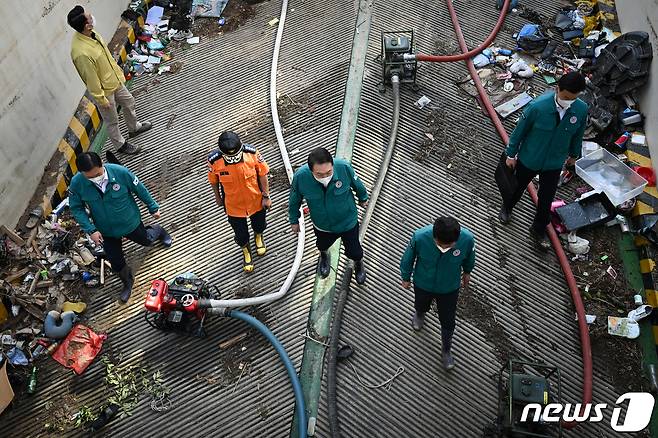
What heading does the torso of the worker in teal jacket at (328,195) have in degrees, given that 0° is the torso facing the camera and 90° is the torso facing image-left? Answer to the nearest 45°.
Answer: approximately 0°

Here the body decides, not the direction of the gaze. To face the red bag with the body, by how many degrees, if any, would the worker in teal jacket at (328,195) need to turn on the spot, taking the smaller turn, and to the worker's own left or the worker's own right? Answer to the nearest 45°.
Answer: approximately 90° to the worker's own right

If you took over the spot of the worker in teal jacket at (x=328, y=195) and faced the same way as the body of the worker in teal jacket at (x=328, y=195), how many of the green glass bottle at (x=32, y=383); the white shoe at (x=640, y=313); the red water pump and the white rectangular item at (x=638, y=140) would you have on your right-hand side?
2

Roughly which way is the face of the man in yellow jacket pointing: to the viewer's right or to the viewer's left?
to the viewer's right

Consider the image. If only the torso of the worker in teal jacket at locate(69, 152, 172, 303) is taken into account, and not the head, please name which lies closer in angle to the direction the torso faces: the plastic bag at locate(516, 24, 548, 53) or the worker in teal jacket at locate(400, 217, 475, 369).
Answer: the worker in teal jacket

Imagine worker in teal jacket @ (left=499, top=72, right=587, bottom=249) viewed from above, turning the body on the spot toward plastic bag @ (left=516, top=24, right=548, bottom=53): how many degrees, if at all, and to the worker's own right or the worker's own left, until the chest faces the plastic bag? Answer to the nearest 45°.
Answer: approximately 180°
